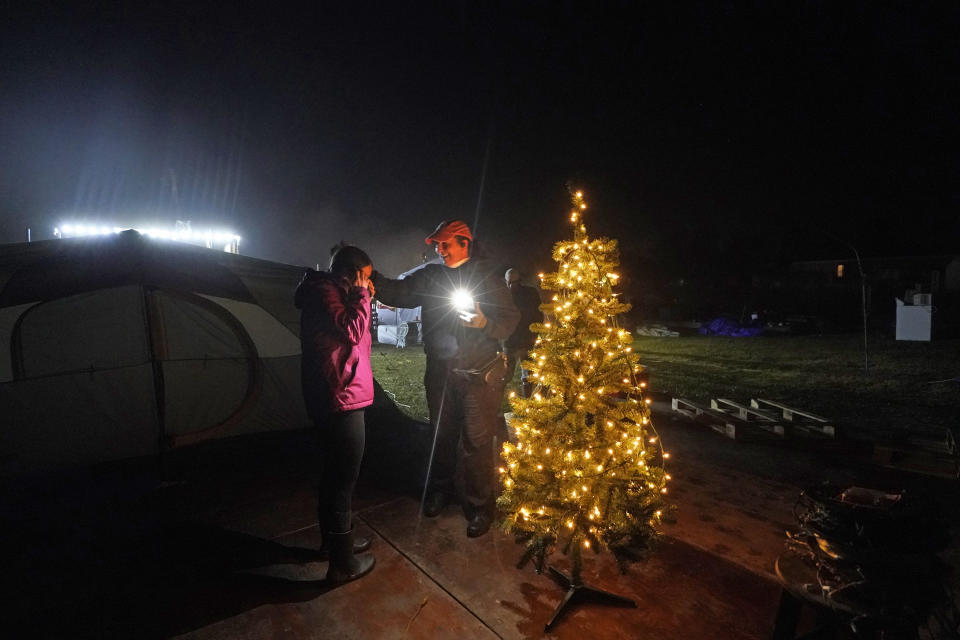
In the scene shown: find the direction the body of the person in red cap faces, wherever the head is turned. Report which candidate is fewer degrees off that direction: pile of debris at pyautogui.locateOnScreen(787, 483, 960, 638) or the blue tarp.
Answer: the pile of debris

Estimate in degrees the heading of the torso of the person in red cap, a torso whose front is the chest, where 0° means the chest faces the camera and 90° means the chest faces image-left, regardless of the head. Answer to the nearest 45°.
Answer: approximately 45°

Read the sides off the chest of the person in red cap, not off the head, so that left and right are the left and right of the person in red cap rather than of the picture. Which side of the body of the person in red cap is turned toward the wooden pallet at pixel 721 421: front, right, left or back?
back

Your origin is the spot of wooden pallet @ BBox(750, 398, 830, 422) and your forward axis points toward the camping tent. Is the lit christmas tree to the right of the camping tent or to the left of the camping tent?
left

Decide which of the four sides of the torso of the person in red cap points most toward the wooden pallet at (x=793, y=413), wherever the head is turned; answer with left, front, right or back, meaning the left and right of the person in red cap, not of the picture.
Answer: back

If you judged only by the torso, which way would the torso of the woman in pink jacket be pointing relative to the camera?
to the viewer's right

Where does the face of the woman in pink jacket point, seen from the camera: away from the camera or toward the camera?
away from the camera

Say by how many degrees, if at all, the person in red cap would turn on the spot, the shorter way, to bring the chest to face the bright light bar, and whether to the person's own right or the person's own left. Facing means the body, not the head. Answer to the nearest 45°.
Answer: approximately 90° to the person's own right

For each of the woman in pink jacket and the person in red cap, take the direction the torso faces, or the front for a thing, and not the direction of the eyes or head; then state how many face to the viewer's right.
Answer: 1

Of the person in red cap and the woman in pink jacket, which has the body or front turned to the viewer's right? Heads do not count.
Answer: the woman in pink jacket

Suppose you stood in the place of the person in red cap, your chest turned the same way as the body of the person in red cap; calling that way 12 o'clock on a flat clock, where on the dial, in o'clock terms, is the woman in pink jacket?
The woman in pink jacket is roughly at 12 o'clock from the person in red cap.
